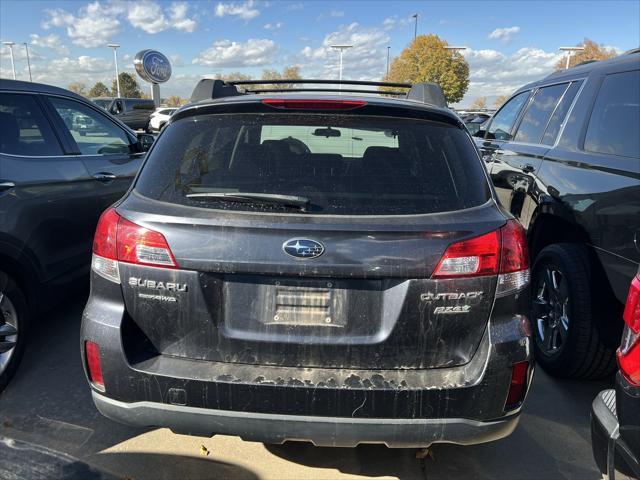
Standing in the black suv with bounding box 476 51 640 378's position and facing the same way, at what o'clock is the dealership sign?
The dealership sign is roughly at 12 o'clock from the black suv.

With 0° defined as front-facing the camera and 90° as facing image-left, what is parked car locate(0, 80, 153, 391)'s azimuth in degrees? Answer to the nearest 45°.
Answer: approximately 225°

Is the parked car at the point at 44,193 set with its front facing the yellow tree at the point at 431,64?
yes

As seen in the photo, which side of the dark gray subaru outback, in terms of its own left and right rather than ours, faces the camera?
back

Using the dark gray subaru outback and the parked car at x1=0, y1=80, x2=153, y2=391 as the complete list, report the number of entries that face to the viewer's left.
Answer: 0

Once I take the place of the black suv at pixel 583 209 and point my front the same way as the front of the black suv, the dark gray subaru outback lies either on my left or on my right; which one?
on my left

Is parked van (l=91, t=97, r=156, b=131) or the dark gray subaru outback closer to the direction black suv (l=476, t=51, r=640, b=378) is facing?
the parked van

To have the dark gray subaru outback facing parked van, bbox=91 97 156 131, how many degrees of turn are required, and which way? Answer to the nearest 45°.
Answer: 0° — it already faces it

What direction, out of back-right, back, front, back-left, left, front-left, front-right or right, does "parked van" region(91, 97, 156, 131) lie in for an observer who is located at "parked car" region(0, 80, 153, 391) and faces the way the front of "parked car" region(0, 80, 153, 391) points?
front-left

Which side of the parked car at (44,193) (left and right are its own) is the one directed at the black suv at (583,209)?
right

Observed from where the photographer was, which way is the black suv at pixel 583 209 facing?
facing away from the viewer and to the left of the viewer

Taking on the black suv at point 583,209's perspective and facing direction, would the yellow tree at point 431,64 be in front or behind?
in front

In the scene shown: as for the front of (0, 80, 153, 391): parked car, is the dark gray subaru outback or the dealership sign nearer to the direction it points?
the dealership sign

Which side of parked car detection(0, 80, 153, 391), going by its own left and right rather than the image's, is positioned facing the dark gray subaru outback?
right

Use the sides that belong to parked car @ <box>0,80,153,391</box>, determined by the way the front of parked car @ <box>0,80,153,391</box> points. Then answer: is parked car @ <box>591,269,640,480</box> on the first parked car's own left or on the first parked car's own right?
on the first parked car's own right

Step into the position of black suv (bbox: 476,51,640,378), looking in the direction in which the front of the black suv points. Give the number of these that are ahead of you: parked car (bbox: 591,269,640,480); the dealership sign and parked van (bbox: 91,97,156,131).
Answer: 2
